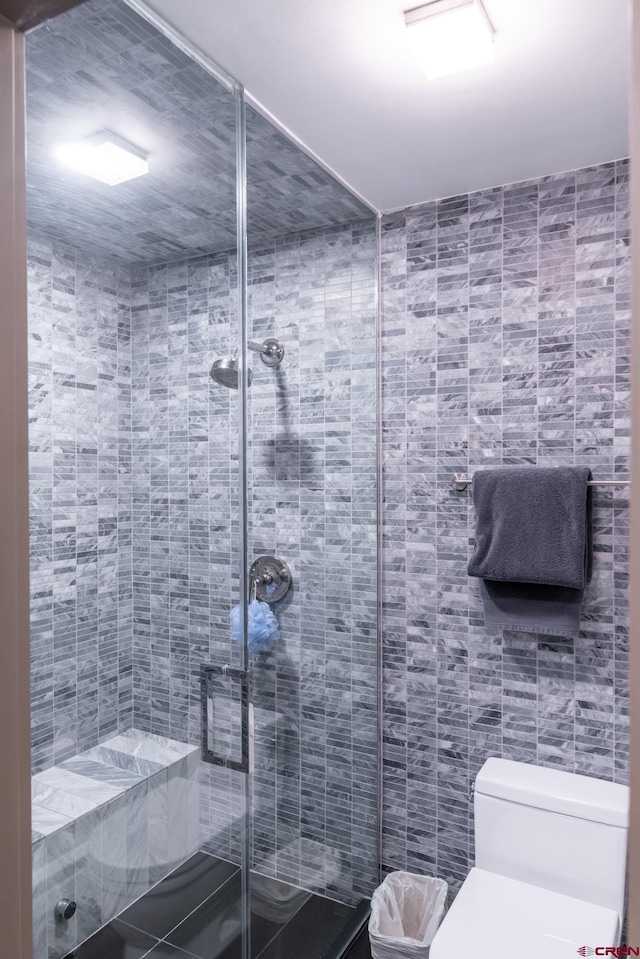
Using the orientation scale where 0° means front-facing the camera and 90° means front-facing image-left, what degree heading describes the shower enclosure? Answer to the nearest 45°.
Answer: approximately 315°

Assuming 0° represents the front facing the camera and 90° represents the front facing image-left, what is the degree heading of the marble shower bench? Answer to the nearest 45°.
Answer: approximately 315°
